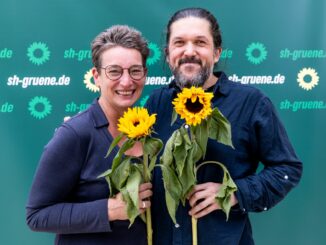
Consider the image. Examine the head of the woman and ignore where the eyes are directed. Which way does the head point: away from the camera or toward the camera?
toward the camera

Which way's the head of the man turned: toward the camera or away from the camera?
toward the camera

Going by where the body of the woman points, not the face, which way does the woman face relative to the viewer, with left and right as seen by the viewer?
facing the viewer and to the right of the viewer

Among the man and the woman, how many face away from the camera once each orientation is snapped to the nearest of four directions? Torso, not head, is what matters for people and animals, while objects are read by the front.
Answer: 0
